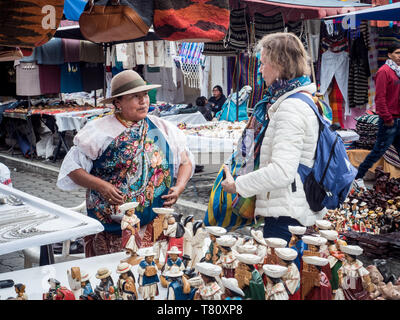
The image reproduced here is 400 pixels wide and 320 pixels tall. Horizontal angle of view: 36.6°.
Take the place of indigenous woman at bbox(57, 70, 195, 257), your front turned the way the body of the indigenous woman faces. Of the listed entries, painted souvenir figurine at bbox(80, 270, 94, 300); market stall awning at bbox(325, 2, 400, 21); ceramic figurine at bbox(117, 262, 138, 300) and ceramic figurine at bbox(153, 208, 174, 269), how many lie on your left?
1

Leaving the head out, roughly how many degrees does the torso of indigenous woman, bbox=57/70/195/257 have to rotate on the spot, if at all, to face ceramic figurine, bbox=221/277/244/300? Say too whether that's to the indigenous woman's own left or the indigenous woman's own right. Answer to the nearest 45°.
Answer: approximately 45° to the indigenous woman's own right

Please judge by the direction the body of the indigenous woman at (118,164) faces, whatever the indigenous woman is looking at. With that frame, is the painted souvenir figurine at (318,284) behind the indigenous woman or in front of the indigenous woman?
in front

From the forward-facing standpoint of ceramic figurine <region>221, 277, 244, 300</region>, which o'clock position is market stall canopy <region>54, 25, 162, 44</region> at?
The market stall canopy is roughly at 4 o'clock from the ceramic figurine.

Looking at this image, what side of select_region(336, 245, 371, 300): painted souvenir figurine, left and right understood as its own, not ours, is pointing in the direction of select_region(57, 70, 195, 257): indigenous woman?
right

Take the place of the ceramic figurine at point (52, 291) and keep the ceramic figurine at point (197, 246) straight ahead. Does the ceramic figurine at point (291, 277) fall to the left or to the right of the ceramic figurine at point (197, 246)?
right
